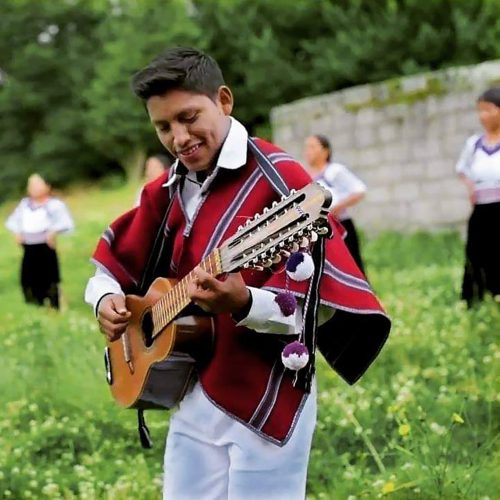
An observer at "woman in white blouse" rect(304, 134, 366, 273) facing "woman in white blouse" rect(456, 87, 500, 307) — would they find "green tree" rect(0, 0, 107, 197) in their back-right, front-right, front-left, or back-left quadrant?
back-left

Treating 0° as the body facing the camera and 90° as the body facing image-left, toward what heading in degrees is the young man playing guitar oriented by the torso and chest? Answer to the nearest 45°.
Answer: approximately 45°

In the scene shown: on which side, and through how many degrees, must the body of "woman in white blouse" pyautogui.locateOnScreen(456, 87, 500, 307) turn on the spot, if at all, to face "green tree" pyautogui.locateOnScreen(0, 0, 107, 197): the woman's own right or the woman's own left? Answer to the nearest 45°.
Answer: approximately 135° to the woman's own right

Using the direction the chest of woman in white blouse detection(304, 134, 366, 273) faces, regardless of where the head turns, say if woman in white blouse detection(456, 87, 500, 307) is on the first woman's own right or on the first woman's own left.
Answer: on the first woman's own left

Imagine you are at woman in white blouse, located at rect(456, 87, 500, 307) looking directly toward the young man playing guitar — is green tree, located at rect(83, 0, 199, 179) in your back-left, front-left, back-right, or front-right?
back-right

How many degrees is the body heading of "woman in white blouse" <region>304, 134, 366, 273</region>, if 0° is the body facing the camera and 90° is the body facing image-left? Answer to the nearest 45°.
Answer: approximately 45°

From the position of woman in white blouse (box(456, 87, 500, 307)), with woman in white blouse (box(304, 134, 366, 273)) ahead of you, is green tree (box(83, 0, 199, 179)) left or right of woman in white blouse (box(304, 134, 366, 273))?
right

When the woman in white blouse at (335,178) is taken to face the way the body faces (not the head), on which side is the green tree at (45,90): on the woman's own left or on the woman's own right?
on the woman's own right

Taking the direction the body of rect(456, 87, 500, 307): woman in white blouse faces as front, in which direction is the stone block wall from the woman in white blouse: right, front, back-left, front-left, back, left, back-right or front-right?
back
